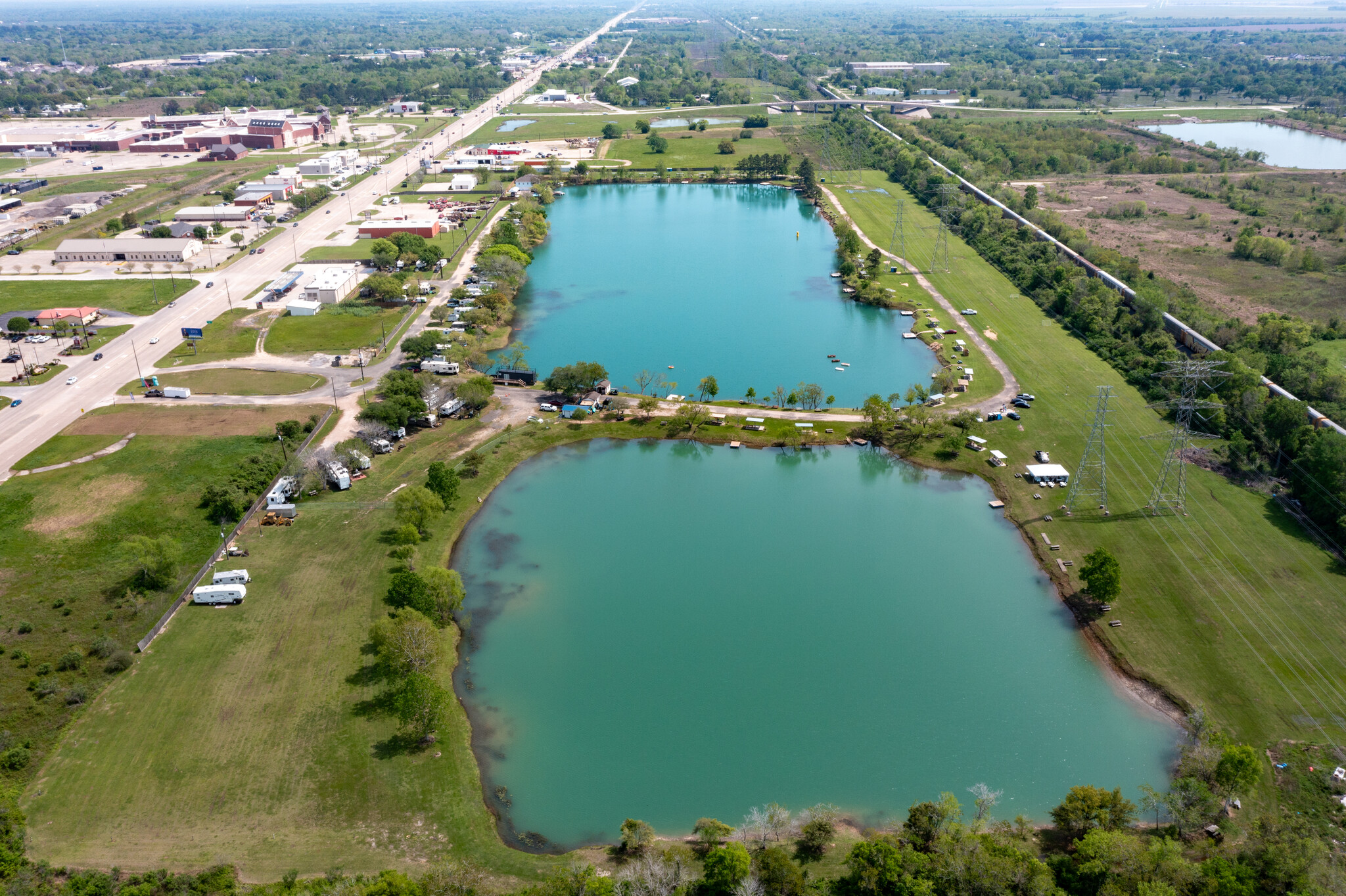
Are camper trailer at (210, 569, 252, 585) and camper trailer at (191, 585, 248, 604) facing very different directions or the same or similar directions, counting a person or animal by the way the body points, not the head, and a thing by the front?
same or similar directions

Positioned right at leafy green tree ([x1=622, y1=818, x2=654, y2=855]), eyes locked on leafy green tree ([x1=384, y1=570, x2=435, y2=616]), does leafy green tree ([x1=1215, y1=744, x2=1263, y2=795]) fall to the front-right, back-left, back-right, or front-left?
back-right
